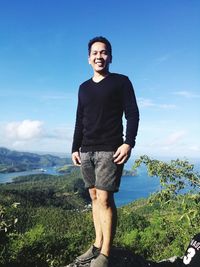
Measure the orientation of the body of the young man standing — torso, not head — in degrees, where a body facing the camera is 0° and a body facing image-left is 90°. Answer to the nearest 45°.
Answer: approximately 45°
